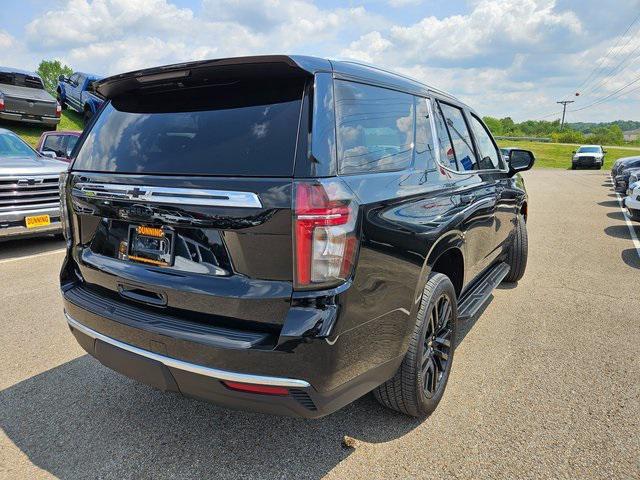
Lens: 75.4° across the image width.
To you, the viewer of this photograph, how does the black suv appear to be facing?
facing away from the viewer and to the right of the viewer

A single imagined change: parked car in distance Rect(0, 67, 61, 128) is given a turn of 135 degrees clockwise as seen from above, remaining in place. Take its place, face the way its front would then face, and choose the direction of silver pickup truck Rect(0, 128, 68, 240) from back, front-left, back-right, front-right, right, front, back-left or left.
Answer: right

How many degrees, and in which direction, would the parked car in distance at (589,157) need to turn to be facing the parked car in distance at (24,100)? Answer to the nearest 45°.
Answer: approximately 45° to its right

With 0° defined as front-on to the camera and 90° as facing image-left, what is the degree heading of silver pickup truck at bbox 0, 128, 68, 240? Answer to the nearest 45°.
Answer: approximately 315°

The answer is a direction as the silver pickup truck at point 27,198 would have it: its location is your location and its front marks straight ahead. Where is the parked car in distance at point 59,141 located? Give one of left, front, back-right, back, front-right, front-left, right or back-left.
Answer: back-left

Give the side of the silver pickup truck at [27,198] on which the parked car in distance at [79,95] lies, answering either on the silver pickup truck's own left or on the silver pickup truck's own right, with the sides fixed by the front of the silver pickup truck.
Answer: on the silver pickup truck's own left

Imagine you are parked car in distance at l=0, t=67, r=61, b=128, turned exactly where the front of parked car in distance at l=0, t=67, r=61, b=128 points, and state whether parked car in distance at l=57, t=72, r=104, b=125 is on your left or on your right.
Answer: on your right

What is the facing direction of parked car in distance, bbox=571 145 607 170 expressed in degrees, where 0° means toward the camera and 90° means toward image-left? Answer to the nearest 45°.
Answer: approximately 0°

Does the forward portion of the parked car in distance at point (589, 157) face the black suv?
yes

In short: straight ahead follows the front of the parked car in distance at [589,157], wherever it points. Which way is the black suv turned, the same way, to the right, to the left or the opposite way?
the opposite way
